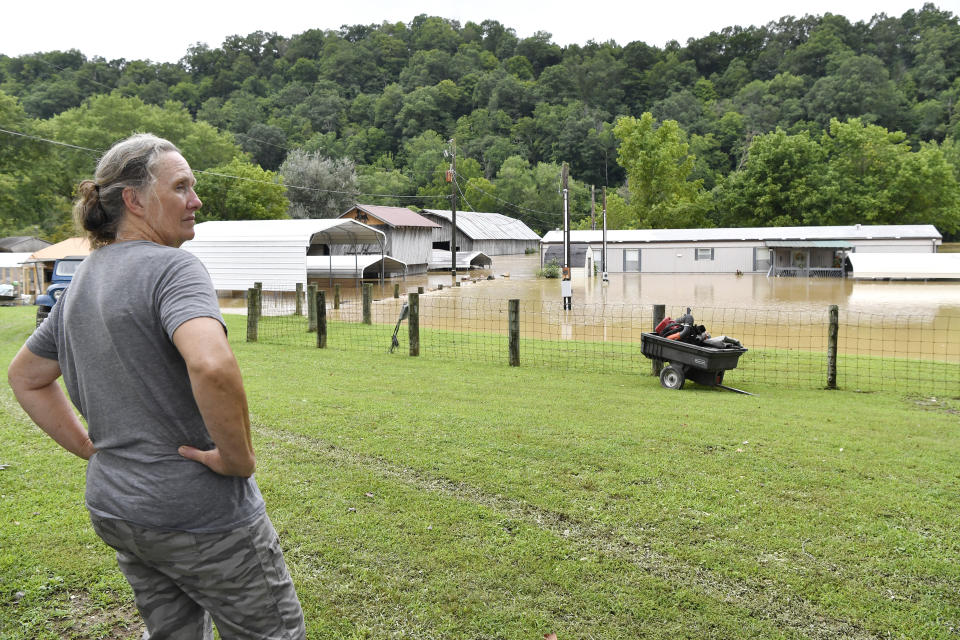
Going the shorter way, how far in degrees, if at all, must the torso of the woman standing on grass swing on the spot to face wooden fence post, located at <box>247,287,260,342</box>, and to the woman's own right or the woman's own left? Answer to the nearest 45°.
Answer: approximately 45° to the woman's own left

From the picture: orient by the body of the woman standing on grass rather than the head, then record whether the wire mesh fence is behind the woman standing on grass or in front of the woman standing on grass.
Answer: in front

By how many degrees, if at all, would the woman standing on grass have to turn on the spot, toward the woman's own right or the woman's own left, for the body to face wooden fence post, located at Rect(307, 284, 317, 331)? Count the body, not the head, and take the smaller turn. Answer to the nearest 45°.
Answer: approximately 45° to the woman's own left

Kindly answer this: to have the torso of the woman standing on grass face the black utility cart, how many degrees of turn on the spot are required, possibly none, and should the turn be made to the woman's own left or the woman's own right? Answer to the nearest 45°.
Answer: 0° — they already face it

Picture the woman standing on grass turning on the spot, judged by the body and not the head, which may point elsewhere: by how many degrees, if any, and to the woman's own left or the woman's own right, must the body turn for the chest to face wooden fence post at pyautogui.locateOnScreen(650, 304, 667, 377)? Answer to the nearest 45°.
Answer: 0° — they already face it

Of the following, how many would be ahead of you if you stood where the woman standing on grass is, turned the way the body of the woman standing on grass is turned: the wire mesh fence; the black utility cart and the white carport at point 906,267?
3

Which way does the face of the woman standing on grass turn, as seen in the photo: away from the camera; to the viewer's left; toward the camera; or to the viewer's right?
to the viewer's right

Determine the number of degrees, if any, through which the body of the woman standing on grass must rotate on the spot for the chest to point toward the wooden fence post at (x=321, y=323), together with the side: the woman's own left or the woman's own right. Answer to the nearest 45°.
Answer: approximately 45° to the woman's own left

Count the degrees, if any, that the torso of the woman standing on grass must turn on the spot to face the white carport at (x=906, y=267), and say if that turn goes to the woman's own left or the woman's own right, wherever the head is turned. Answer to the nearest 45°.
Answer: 0° — they already face it

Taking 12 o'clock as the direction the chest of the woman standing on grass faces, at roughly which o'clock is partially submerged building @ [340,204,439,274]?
The partially submerged building is roughly at 11 o'clock from the woman standing on grass.

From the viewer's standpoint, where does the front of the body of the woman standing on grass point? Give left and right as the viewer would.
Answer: facing away from the viewer and to the right of the viewer
